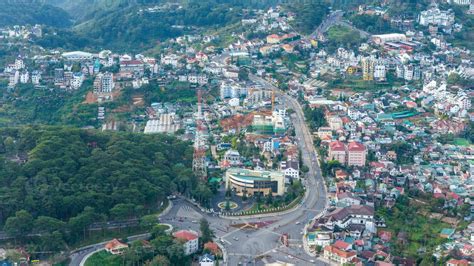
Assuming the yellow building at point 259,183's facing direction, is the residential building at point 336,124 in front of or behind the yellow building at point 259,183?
behind

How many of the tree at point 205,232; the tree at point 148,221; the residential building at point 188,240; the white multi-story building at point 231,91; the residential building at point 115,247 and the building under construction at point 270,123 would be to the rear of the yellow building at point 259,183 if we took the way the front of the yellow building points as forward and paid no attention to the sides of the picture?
2

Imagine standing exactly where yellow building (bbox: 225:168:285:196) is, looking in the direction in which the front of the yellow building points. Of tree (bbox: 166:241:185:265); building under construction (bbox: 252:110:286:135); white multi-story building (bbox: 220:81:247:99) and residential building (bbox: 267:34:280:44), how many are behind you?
3

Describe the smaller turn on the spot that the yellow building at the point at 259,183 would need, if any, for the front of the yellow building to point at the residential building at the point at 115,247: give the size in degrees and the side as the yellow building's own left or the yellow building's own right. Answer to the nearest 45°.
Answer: approximately 45° to the yellow building's own right

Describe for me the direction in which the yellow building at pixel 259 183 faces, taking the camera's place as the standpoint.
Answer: facing the viewer

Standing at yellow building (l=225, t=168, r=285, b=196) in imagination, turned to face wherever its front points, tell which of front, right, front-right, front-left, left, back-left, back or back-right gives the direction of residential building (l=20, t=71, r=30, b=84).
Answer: back-right

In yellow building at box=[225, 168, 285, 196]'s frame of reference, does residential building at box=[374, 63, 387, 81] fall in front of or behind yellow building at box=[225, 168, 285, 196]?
behind

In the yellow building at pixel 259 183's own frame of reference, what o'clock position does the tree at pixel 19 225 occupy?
The tree is roughly at 2 o'clock from the yellow building.

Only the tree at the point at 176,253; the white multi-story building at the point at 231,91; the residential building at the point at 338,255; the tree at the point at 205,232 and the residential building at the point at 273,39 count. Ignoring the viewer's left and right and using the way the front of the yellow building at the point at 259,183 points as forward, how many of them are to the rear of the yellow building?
2

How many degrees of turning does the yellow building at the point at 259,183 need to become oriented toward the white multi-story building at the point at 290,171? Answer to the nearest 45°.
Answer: approximately 135° to its left

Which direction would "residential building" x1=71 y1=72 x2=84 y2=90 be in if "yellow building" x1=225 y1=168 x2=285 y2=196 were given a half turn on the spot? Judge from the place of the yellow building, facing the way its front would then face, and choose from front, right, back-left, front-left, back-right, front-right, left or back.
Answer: front-left
